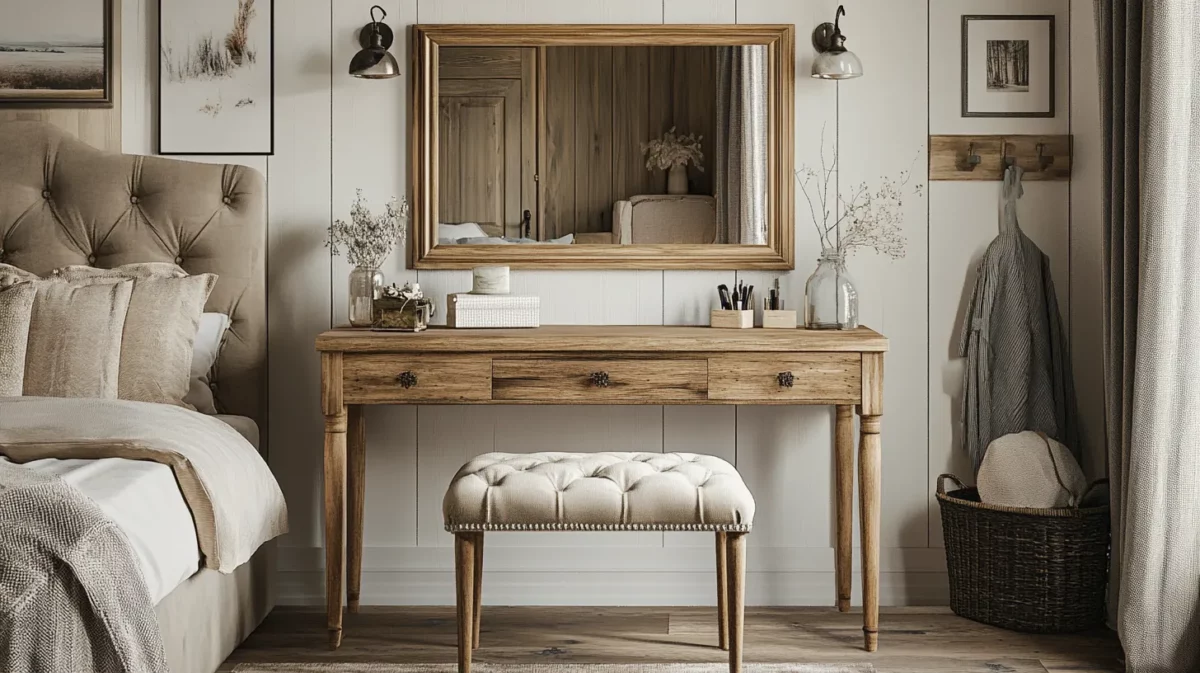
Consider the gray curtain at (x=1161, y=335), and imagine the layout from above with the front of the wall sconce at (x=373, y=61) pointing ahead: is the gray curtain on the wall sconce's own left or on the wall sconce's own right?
on the wall sconce's own left

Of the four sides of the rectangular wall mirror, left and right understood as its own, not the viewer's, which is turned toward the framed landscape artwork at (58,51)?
right

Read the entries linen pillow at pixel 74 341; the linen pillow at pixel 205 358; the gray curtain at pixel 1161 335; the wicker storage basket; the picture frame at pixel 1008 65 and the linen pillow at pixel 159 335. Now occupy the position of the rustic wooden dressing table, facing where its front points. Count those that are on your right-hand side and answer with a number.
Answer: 3

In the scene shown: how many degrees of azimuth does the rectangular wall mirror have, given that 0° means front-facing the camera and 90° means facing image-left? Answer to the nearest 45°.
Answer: approximately 0°

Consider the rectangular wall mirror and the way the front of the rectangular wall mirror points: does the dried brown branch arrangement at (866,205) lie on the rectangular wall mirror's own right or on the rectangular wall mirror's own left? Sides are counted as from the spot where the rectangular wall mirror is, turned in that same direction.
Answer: on the rectangular wall mirror's own left

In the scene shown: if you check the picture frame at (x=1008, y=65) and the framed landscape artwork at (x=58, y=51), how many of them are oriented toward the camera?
2

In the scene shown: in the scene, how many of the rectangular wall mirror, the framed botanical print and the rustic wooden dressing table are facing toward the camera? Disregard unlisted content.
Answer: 3

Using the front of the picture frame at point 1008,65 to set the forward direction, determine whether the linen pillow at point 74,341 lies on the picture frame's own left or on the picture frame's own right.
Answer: on the picture frame's own right

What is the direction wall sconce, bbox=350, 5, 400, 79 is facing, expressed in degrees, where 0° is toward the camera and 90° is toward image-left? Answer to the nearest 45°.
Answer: approximately 0°
